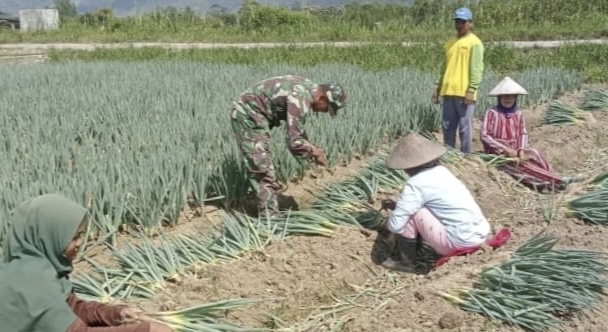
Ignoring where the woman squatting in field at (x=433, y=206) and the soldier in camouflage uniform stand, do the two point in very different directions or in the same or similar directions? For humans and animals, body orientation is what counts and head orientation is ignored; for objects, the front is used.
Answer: very different directions

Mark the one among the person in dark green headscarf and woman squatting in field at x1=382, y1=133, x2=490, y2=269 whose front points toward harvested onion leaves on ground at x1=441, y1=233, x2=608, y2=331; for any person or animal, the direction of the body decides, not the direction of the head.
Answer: the person in dark green headscarf

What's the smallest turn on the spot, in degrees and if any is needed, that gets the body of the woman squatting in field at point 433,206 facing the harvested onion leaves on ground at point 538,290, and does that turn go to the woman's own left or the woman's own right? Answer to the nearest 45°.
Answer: approximately 135° to the woman's own left

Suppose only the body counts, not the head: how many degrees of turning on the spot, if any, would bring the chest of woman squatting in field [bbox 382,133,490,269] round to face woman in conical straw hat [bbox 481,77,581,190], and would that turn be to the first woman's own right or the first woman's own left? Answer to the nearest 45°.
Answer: approximately 90° to the first woman's own right

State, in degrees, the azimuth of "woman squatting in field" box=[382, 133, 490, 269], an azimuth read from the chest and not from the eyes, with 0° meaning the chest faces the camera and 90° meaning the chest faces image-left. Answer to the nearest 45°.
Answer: approximately 90°

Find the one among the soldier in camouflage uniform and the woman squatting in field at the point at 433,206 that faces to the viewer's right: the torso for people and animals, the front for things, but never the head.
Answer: the soldier in camouflage uniform

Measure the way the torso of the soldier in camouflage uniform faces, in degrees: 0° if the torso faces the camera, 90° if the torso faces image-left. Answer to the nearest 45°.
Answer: approximately 270°

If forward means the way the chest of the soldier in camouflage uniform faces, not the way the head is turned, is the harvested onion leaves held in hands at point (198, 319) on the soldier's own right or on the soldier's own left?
on the soldier's own right

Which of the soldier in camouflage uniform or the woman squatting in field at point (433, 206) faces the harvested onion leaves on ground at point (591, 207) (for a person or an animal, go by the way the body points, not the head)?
the soldier in camouflage uniform

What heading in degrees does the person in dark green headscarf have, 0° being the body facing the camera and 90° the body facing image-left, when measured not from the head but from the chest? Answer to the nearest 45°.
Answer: approximately 270°
